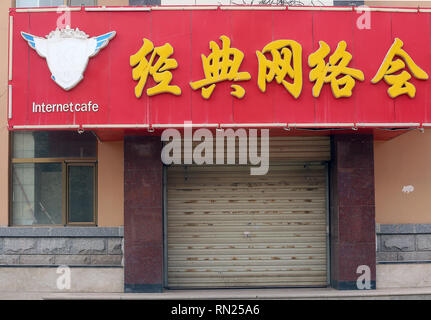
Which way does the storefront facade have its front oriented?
toward the camera

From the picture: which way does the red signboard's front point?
toward the camera
